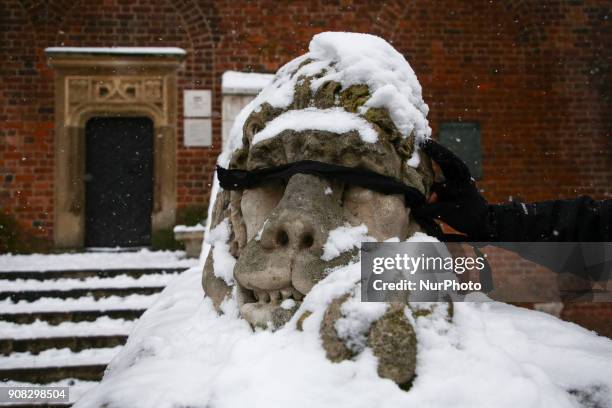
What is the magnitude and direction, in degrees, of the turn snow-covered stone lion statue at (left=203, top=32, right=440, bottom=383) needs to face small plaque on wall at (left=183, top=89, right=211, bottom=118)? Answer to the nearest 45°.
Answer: approximately 135° to its right

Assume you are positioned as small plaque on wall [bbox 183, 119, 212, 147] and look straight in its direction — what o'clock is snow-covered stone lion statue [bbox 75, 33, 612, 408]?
The snow-covered stone lion statue is roughly at 12 o'clock from the small plaque on wall.

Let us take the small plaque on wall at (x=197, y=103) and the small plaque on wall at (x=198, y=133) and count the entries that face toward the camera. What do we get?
2

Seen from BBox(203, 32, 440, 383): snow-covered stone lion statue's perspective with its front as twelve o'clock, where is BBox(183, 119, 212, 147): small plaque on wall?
The small plaque on wall is roughly at 4 o'clock from the snow-covered stone lion statue.

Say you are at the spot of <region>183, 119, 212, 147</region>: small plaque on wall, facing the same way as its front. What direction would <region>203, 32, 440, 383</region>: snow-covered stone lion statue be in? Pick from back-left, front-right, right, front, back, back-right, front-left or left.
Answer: front

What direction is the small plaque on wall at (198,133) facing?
toward the camera

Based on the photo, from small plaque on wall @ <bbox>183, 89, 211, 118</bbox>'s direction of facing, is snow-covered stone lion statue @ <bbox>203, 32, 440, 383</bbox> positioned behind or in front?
in front

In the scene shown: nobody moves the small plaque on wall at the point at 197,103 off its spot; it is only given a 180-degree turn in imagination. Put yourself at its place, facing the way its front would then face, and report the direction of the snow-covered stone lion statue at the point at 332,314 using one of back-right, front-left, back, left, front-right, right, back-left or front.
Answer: back

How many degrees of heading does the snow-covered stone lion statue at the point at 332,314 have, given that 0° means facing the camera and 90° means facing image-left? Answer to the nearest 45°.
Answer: approximately 45°

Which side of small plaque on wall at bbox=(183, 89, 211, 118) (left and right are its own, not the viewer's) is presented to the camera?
front
